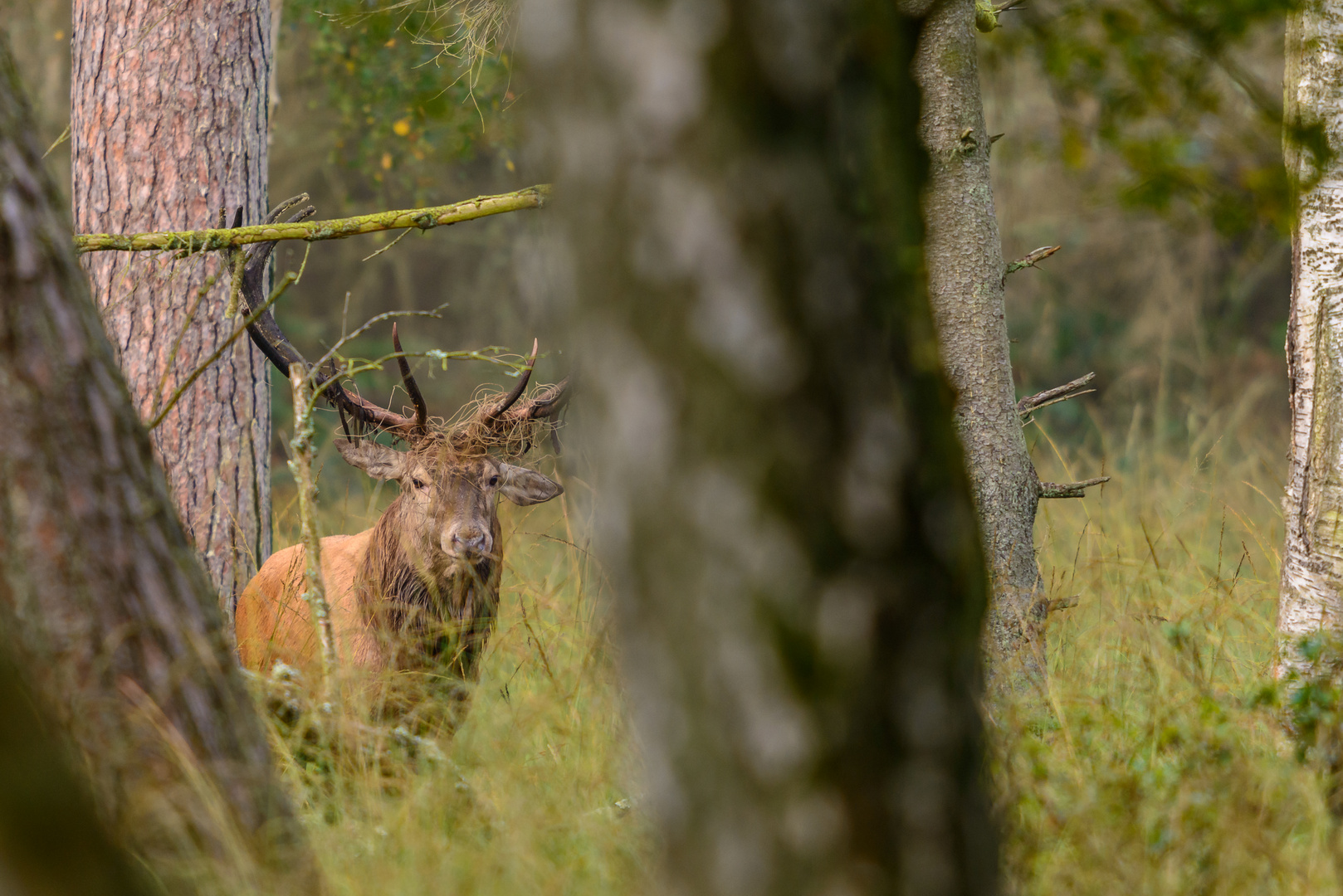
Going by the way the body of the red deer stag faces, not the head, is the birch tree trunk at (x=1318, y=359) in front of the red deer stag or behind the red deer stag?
in front

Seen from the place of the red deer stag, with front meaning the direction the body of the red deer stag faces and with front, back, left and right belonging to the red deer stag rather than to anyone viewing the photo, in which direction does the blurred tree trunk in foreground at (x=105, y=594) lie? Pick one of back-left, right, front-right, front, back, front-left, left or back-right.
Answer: front-right

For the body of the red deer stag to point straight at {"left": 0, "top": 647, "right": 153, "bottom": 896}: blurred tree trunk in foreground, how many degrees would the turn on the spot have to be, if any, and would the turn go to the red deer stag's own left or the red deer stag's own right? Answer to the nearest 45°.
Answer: approximately 45° to the red deer stag's own right

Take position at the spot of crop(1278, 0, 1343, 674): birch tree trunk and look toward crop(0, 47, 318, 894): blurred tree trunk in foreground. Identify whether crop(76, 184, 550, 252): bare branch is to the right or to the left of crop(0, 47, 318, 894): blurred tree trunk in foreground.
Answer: right

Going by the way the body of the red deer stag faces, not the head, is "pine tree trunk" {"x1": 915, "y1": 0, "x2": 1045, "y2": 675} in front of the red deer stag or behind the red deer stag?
in front

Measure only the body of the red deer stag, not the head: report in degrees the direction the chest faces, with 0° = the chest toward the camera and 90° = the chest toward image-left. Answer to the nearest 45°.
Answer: approximately 315°
